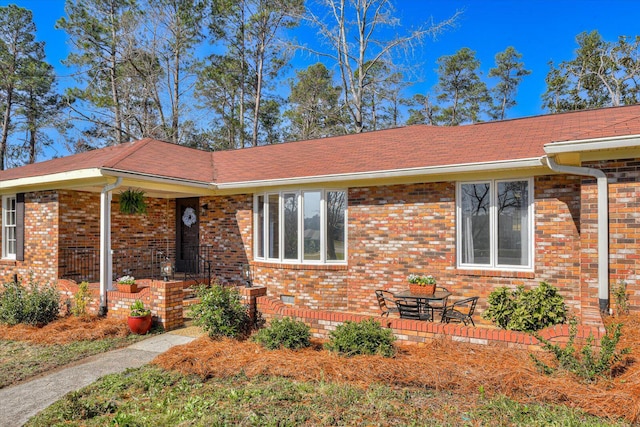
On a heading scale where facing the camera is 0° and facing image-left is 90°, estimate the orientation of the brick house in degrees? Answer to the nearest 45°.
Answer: approximately 45°

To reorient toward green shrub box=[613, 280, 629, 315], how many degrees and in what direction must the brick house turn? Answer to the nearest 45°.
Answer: approximately 90° to its left

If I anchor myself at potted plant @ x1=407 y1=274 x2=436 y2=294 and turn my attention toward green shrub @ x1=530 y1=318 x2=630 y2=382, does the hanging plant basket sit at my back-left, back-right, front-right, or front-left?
back-right

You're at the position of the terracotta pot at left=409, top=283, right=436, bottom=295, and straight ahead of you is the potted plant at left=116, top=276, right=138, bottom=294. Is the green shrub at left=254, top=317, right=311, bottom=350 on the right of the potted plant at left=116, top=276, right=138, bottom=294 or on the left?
left
